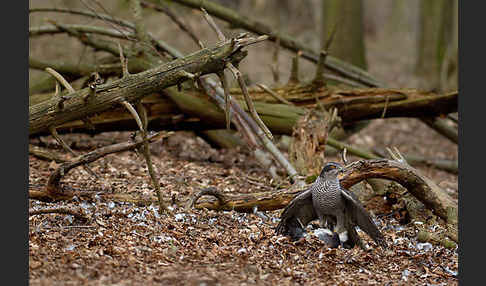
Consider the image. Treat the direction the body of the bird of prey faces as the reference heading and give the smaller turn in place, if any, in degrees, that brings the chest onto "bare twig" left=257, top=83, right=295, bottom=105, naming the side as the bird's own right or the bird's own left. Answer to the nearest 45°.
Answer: approximately 180°

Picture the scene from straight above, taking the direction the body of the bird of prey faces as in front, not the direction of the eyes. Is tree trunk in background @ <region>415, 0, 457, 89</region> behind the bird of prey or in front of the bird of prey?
behind

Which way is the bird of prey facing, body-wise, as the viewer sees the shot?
toward the camera

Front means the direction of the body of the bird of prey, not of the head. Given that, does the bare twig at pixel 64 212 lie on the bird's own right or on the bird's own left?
on the bird's own right

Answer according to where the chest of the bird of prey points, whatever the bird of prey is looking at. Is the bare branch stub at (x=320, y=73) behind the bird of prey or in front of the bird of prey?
behind

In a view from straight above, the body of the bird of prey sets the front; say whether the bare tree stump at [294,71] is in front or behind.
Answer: behind

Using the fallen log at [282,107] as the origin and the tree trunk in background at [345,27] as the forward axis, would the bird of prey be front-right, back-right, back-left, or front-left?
back-right

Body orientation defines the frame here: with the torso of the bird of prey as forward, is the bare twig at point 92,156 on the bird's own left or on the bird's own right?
on the bird's own right
